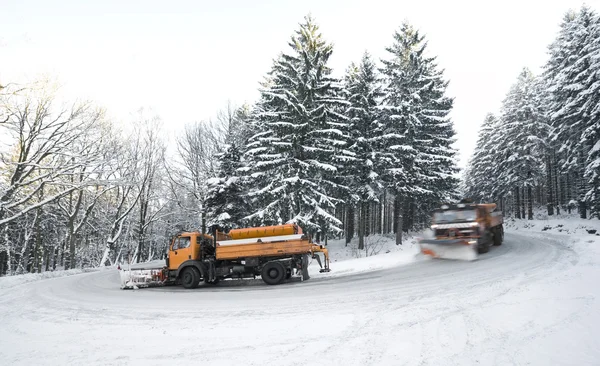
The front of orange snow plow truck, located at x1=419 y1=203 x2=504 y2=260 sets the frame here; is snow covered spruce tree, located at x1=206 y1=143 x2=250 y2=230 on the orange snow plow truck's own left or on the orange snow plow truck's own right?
on the orange snow plow truck's own right

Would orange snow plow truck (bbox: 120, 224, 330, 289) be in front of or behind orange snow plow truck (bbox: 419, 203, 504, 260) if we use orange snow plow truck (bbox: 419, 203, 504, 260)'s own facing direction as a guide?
in front

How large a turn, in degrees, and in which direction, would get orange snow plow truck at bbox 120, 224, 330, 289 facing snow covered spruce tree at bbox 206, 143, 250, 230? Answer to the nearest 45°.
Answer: approximately 90° to its right

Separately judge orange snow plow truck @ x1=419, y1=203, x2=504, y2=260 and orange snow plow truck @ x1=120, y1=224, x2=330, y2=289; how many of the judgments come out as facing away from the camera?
0

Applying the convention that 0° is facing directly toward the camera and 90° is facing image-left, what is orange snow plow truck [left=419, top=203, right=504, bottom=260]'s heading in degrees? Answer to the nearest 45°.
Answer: approximately 45°

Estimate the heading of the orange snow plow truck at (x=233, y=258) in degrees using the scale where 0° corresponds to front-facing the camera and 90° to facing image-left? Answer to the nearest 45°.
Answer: approximately 90°

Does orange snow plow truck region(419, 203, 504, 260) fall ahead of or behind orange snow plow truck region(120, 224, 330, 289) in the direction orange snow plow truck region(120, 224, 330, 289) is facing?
behind
